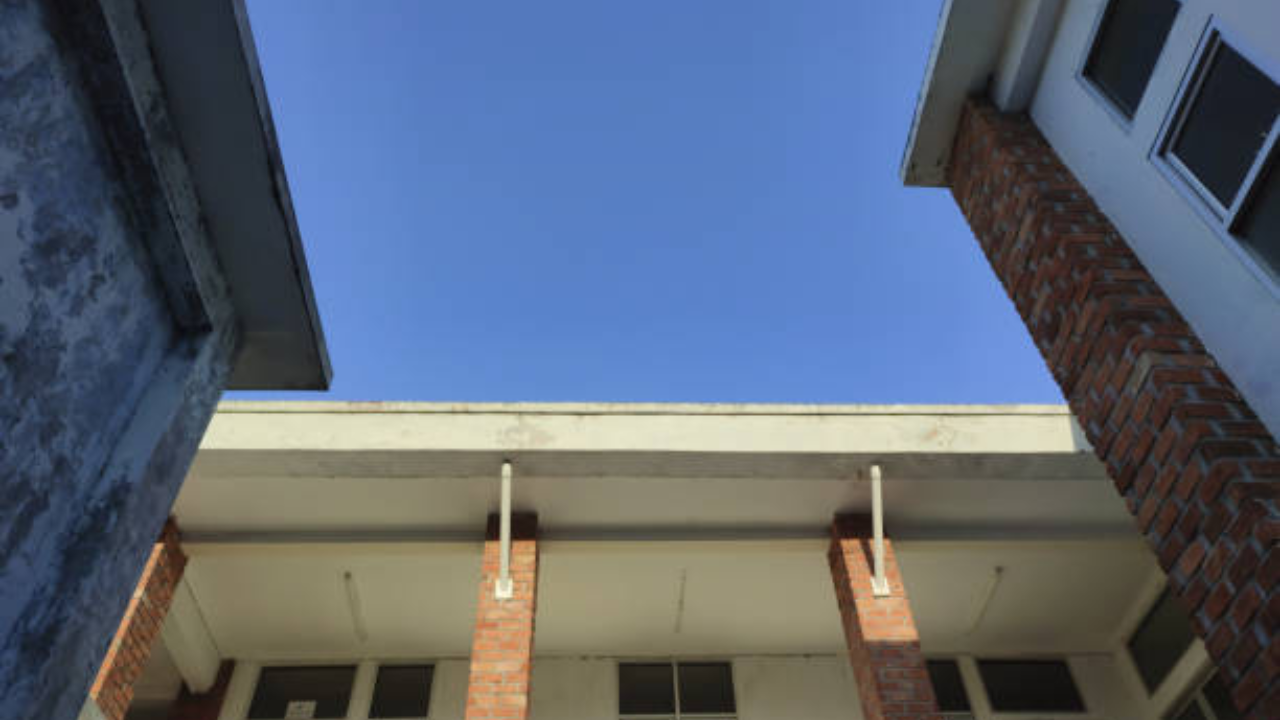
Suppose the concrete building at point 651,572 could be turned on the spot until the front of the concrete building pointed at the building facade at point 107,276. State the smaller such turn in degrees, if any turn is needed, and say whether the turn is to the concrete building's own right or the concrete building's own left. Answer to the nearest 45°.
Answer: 0° — it already faces it

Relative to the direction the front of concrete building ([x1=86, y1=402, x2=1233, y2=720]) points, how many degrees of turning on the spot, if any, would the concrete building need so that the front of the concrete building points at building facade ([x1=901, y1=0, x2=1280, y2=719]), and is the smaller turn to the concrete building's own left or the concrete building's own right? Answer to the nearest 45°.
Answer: approximately 45° to the concrete building's own left

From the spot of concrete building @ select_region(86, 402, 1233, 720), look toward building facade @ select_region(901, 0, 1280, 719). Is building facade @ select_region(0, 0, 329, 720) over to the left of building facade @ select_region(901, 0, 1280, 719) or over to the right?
right

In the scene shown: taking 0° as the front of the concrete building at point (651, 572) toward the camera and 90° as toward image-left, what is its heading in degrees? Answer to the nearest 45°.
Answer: approximately 0°
